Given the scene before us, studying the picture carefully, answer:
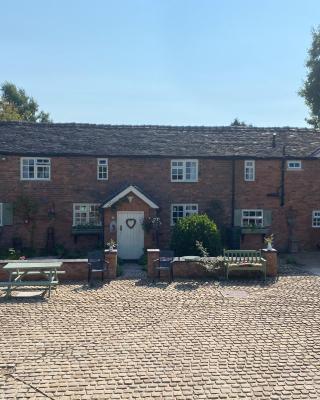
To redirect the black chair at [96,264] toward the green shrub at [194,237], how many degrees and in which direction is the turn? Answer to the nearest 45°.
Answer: approximately 90° to its left

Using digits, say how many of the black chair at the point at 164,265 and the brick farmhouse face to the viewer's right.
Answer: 0

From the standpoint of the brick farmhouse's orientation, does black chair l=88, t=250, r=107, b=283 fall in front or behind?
in front

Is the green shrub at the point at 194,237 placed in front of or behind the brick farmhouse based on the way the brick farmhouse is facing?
in front

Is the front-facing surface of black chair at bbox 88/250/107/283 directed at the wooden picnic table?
no

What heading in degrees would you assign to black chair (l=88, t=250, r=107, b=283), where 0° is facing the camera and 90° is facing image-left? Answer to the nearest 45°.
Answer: approximately 315°

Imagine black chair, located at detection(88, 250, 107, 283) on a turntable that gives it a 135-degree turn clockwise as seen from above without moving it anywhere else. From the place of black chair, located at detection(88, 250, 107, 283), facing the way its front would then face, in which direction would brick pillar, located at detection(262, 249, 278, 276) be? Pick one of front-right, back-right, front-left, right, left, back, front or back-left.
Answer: back

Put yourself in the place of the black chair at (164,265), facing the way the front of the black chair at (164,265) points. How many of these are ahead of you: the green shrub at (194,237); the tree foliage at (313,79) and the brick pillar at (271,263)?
0

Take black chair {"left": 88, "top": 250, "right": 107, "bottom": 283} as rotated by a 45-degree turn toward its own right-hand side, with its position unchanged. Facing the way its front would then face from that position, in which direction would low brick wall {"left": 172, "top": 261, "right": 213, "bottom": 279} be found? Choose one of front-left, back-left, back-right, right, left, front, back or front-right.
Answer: left

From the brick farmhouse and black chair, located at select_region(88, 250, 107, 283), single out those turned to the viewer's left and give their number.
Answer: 0

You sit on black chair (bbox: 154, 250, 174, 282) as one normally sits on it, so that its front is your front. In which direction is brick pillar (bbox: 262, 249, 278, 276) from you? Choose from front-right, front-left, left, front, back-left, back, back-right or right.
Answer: back-left

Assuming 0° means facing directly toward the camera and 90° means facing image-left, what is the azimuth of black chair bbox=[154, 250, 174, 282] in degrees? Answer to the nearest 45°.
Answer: approximately 45°

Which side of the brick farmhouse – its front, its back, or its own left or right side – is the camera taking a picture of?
front

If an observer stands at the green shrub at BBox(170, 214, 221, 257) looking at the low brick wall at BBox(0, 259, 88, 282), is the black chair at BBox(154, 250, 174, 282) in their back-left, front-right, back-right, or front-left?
front-left

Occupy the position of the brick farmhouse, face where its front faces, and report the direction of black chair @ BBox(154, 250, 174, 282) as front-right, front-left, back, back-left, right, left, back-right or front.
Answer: front

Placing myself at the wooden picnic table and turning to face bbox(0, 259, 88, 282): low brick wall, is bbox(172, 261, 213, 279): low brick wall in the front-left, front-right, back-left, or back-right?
front-right
